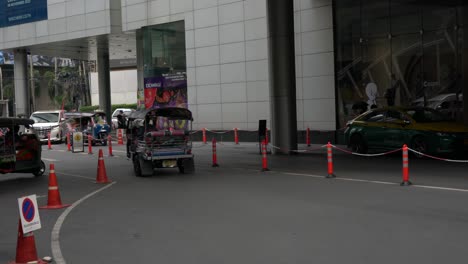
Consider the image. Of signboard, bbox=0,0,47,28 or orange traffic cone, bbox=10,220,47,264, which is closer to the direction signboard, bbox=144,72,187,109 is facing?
the orange traffic cone

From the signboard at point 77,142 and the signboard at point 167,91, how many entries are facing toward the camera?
2

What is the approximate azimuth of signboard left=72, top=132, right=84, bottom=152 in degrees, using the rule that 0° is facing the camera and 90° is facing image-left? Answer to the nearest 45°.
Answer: approximately 0°

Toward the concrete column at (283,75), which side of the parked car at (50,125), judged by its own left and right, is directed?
left

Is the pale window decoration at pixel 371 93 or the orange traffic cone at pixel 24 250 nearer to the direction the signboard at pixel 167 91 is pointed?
the orange traffic cone
